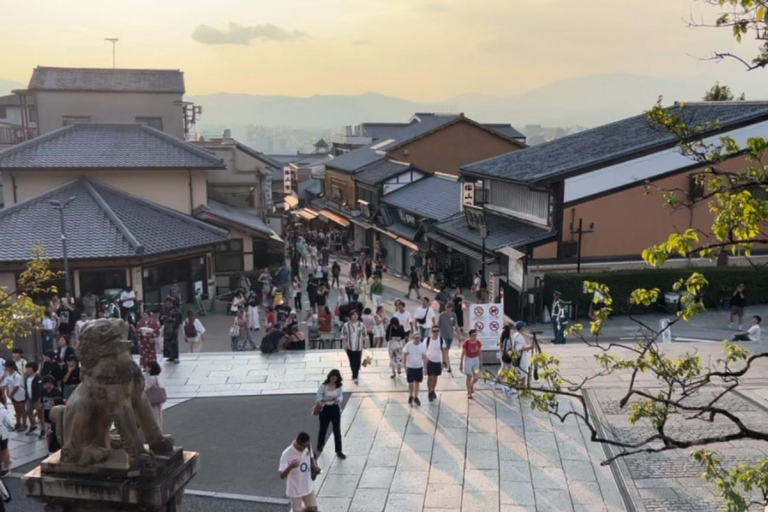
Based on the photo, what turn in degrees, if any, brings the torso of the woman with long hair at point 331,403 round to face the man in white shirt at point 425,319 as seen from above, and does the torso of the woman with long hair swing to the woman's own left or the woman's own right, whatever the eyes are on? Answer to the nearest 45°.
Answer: approximately 180°

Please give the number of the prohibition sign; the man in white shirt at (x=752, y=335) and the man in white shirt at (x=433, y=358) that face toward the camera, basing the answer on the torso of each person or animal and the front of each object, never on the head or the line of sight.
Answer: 2

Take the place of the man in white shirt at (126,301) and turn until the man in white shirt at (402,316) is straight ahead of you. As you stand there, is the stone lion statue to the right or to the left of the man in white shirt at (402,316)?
right

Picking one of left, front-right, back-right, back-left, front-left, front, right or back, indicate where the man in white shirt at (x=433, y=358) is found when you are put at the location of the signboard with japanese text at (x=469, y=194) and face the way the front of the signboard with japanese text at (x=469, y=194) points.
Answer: front

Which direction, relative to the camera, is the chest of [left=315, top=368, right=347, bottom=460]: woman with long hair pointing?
toward the camera

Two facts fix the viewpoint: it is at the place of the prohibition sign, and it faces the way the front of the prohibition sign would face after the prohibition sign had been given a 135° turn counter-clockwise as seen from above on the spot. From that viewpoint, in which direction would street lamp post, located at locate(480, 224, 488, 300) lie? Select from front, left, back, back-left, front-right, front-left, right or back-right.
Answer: front-left

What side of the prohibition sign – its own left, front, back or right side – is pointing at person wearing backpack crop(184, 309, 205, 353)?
right

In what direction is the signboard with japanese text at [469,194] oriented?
toward the camera

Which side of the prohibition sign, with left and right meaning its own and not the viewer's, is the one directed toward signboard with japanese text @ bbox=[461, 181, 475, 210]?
back

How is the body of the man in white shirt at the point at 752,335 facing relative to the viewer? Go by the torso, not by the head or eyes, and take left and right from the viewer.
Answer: facing to the left of the viewer

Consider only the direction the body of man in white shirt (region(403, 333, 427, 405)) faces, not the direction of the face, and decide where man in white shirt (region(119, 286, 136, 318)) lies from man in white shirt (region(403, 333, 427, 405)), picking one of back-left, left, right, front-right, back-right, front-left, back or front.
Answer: back-right

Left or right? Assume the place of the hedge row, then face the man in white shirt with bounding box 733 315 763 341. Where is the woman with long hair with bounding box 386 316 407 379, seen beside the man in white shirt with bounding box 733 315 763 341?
right

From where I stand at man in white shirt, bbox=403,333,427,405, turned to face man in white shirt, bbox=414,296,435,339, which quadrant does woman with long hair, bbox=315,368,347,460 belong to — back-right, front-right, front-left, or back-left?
back-left

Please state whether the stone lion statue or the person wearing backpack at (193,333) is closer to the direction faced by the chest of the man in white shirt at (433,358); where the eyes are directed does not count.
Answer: the stone lion statue
